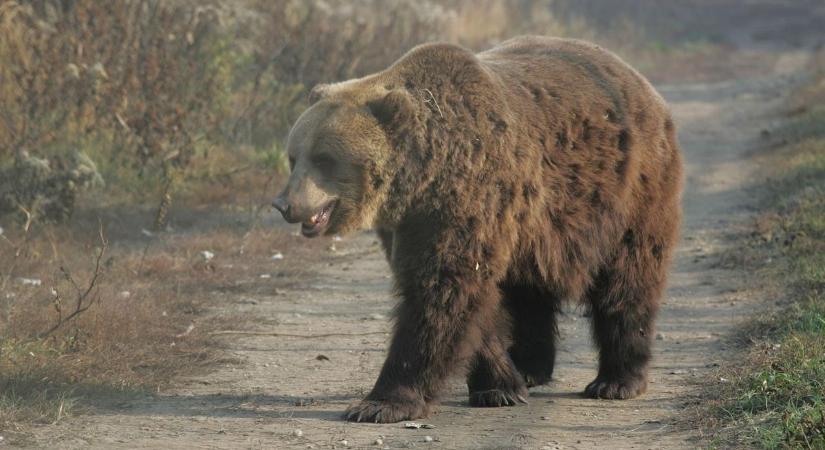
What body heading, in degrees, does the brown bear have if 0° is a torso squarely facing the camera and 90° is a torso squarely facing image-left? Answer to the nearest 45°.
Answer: approximately 45°
